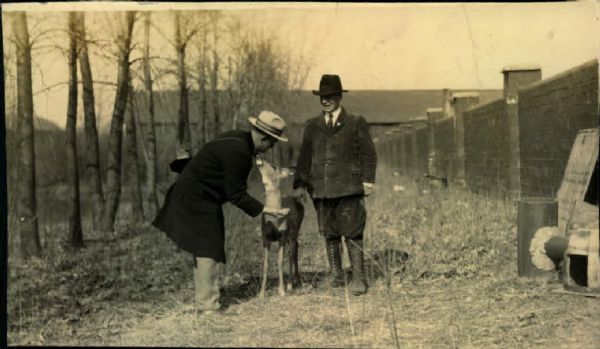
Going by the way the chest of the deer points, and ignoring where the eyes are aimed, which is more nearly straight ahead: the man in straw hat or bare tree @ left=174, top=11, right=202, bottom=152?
the man in straw hat

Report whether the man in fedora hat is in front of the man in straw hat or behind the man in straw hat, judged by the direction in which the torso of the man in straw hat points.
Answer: in front

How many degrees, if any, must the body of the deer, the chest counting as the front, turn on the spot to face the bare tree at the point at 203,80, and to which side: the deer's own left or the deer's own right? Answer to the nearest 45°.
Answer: approximately 135° to the deer's own right

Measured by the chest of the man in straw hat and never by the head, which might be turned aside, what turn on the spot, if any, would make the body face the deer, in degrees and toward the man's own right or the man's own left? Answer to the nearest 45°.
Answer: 0° — they already face it

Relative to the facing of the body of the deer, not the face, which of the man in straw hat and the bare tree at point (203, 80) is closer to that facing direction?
the man in straw hat

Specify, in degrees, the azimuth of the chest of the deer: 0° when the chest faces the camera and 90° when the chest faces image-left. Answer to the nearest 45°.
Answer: approximately 45°

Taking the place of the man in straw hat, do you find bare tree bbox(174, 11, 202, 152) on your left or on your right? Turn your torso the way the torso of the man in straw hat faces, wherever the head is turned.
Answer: on your left

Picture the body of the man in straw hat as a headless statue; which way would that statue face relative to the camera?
to the viewer's right

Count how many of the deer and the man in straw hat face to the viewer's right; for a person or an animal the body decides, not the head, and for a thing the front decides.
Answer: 1

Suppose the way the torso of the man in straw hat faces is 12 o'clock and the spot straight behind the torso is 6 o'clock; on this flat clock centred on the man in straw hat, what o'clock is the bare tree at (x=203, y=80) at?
The bare tree is roughly at 9 o'clock from the man in straw hat.

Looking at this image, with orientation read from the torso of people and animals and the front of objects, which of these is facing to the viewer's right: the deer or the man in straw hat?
the man in straw hat

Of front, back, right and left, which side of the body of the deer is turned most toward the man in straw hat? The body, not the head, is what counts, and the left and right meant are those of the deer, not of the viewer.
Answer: front

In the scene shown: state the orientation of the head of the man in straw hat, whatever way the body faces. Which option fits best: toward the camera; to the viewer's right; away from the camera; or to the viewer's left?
to the viewer's right
